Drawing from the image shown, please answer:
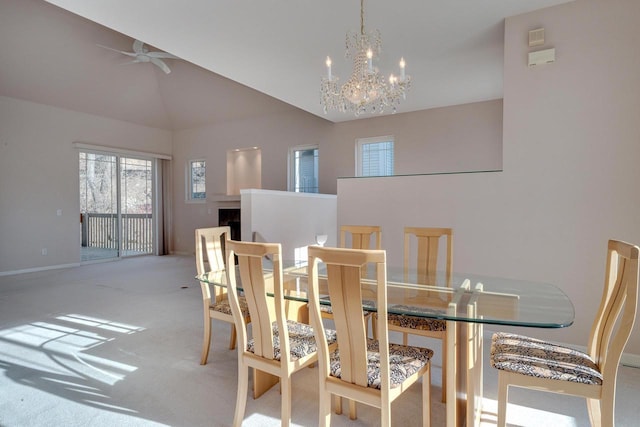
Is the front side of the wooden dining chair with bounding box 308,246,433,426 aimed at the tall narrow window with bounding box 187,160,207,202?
no

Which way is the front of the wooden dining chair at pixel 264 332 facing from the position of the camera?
facing away from the viewer and to the right of the viewer

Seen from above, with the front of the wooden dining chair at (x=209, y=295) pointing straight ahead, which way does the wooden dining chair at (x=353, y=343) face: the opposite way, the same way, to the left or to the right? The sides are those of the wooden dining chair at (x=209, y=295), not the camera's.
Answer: to the left

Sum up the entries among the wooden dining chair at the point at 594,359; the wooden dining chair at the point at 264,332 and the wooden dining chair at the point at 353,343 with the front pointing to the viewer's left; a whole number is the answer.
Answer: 1

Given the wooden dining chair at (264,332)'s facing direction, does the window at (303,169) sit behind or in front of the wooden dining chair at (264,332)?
in front

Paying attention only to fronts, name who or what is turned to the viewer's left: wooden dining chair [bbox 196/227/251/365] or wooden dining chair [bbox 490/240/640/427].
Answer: wooden dining chair [bbox 490/240/640/427]

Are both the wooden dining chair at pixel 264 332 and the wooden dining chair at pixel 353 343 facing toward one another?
no

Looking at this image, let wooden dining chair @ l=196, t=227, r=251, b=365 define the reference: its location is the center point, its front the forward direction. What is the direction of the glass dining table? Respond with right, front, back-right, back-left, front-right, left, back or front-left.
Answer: front

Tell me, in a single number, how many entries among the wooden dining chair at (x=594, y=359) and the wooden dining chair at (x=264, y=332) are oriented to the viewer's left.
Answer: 1

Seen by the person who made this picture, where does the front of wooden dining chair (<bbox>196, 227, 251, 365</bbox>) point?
facing the viewer and to the right of the viewer

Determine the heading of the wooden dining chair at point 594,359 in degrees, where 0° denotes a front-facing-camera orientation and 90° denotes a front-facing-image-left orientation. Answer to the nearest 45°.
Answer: approximately 90°

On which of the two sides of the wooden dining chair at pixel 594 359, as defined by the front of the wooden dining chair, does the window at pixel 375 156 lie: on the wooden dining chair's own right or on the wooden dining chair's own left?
on the wooden dining chair's own right

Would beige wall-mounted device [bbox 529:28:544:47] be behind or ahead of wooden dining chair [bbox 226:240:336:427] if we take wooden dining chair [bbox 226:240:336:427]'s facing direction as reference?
ahead

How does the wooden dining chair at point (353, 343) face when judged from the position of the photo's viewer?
facing away from the viewer and to the right of the viewer

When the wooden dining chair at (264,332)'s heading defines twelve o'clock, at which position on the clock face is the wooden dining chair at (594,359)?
the wooden dining chair at (594,359) is roughly at 2 o'clock from the wooden dining chair at (264,332).

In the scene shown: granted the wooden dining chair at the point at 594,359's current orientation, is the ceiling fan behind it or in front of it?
in front

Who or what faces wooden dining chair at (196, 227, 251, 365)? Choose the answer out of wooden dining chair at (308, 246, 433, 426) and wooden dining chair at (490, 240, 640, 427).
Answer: wooden dining chair at (490, 240, 640, 427)

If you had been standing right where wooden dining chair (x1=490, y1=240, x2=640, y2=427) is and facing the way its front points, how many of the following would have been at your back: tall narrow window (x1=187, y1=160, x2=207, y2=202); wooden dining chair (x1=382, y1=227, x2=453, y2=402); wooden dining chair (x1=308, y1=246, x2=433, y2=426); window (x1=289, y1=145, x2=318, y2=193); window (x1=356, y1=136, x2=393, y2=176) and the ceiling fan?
0

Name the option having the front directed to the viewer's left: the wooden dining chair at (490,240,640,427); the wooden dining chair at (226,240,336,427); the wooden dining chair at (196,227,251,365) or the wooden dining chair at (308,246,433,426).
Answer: the wooden dining chair at (490,240,640,427)
